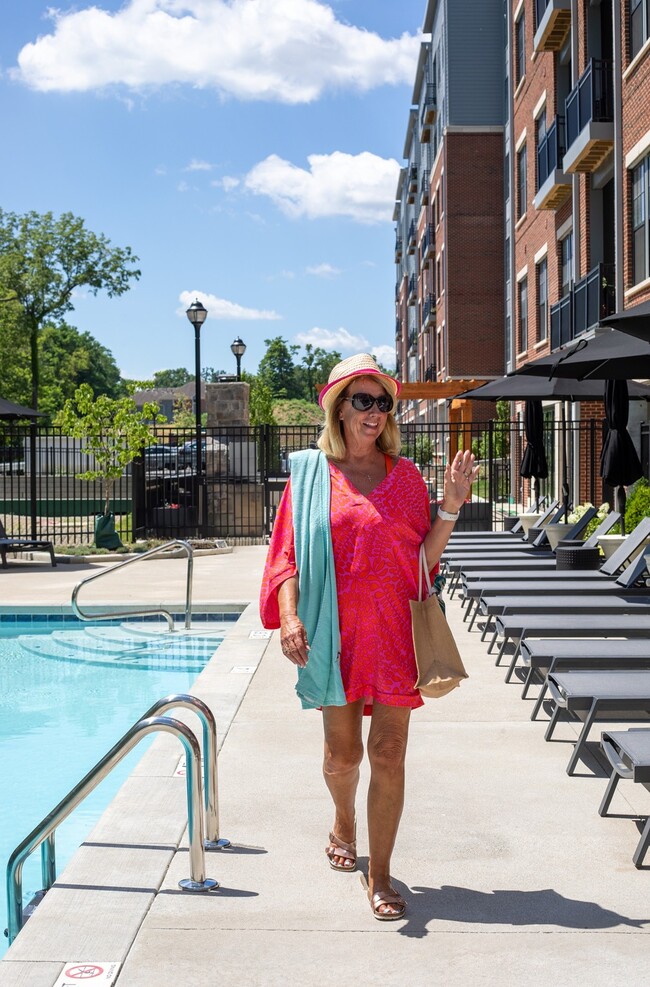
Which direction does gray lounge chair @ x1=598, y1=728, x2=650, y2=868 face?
to the viewer's left

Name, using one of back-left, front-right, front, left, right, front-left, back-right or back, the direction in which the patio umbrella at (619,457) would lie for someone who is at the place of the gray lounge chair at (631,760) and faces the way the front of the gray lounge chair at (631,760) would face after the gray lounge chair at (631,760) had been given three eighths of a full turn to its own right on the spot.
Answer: front-left

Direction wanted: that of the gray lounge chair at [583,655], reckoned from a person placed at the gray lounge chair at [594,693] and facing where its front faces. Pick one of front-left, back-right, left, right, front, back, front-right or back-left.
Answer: right

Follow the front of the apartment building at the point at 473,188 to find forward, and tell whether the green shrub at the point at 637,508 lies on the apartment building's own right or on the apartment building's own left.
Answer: on the apartment building's own left

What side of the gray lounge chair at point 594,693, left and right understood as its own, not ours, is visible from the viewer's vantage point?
left

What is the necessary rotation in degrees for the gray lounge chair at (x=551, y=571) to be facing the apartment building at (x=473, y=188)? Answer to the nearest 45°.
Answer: approximately 90° to its right

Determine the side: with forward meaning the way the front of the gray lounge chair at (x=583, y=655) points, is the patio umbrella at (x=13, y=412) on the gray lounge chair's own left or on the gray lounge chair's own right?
on the gray lounge chair's own right

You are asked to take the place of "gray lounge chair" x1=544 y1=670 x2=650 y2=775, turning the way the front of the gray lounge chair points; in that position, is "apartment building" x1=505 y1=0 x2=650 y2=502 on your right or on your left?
on your right

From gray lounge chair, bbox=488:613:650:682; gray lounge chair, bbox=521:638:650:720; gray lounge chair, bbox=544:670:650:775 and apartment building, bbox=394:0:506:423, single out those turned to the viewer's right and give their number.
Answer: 0

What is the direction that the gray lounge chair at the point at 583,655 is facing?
to the viewer's left

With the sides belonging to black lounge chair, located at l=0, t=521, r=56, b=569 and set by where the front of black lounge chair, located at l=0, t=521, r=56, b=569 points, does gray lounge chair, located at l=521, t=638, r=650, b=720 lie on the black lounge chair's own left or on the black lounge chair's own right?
on the black lounge chair's own right

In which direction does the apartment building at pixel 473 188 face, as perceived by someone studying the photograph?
facing to the left of the viewer

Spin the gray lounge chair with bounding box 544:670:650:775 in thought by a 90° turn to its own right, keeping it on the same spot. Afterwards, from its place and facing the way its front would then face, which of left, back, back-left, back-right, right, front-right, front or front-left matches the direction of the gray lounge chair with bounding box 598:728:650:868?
back

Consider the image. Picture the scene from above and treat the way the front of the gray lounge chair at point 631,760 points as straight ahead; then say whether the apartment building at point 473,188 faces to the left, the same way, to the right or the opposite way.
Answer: the same way

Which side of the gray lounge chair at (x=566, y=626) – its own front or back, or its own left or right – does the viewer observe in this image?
left

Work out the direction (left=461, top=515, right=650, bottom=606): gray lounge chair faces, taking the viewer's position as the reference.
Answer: facing to the left of the viewer

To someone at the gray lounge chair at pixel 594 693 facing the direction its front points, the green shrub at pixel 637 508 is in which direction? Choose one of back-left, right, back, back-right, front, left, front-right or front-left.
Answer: right

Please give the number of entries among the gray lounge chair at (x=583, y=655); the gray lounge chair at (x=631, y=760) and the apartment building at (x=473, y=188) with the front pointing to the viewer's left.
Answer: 3
